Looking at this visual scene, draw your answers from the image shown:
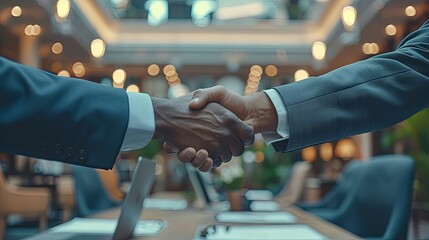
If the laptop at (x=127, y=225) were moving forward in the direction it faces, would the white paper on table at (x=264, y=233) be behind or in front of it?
behind

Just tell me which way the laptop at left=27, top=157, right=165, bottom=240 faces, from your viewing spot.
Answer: facing to the left of the viewer

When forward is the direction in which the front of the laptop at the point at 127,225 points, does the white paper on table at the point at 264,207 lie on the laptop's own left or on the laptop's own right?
on the laptop's own right

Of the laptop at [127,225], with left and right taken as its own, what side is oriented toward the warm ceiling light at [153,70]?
right

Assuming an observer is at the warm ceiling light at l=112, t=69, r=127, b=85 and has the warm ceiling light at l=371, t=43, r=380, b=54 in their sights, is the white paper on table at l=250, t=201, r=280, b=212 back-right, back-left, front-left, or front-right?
front-right

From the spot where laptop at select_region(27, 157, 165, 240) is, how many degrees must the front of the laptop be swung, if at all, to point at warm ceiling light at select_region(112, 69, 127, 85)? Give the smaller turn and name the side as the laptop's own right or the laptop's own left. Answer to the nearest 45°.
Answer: approximately 90° to the laptop's own right

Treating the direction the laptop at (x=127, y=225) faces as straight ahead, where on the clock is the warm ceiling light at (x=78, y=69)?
The warm ceiling light is roughly at 3 o'clock from the laptop.

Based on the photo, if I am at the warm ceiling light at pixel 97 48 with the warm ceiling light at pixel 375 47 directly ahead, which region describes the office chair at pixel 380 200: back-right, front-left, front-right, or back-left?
front-right

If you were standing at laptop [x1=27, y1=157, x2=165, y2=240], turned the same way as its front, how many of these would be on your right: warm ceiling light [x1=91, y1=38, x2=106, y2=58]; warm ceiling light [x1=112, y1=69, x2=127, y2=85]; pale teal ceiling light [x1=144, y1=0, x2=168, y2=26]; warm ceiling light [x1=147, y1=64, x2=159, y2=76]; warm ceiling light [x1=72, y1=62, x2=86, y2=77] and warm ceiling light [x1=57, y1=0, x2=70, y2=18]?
6

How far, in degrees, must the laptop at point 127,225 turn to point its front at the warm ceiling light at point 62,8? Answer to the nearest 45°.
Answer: approximately 90° to its right

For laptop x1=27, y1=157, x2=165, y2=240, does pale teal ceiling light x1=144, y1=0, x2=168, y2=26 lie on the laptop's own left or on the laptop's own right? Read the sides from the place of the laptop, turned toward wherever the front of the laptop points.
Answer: on the laptop's own right
